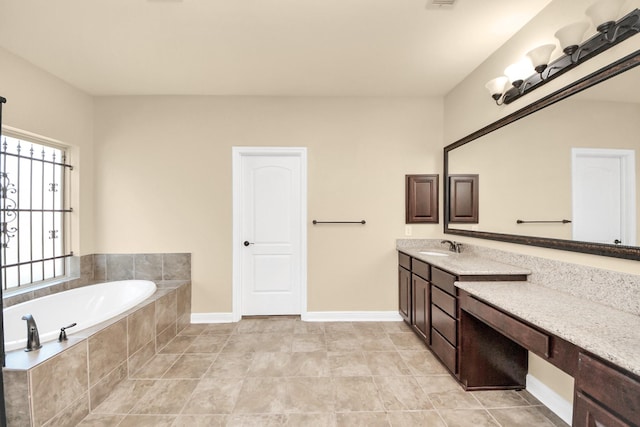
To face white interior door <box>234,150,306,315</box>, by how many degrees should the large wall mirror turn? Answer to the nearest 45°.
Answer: approximately 45° to its right

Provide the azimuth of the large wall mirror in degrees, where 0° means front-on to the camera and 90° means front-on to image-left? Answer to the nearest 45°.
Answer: approximately 45°

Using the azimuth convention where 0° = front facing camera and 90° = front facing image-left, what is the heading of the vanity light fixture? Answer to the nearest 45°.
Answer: approximately 45°
